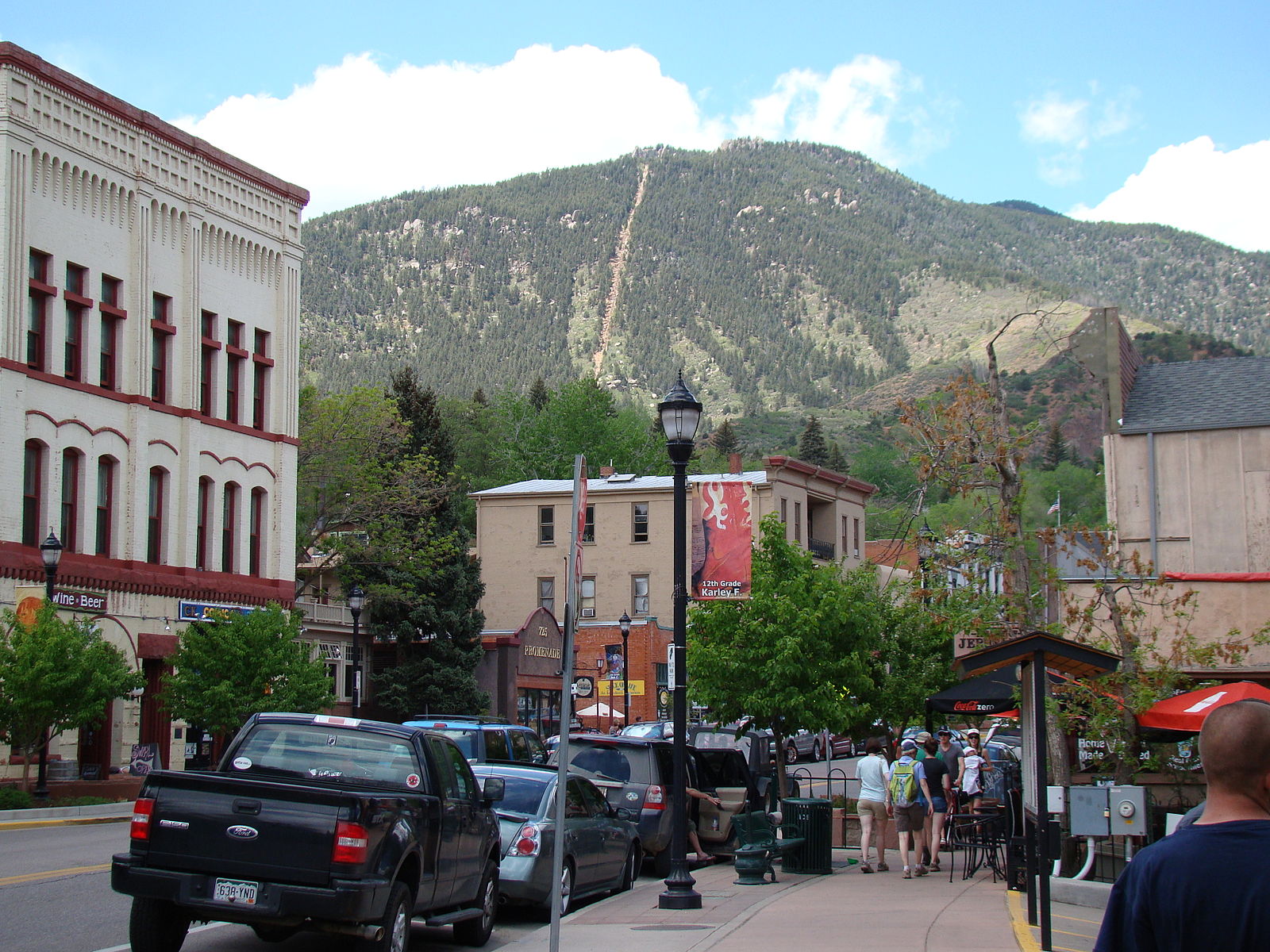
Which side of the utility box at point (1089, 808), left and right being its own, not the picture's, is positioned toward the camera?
front

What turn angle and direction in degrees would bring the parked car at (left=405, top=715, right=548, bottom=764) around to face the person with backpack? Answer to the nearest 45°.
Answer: approximately 90° to its right

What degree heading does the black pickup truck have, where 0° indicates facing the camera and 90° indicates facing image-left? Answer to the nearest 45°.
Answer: approximately 225°

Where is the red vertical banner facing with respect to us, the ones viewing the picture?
facing the viewer

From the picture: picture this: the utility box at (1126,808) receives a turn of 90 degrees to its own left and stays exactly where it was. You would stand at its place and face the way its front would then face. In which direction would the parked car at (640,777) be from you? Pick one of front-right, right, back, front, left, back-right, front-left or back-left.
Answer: back-left

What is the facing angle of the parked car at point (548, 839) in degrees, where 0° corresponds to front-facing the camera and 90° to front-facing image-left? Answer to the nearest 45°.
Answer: approximately 225°

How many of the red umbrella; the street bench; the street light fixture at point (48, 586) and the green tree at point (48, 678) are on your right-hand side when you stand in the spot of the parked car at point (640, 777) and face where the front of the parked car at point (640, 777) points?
2

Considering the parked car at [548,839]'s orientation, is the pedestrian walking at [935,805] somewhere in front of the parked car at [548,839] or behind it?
in front

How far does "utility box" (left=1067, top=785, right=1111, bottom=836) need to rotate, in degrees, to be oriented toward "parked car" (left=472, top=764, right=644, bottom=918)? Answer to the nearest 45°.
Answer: approximately 90° to its right

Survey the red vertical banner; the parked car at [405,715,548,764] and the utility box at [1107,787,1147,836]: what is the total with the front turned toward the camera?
2

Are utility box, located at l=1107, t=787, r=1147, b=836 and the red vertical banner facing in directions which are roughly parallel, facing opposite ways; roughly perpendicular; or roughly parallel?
roughly parallel

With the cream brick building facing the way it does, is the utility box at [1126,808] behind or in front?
in front

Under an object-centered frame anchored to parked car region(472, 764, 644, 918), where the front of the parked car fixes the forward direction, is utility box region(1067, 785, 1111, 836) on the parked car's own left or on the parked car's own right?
on the parked car's own right

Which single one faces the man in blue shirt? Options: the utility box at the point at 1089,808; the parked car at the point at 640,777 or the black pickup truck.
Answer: the utility box

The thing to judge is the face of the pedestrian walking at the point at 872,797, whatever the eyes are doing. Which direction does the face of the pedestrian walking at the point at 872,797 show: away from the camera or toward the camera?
away from the camera

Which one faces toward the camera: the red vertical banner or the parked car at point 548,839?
the red vertical banner

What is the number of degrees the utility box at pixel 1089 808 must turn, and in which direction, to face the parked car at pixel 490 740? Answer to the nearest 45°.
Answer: approximately 135° to its right

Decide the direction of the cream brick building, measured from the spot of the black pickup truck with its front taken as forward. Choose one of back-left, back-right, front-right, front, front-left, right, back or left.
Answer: front-left
